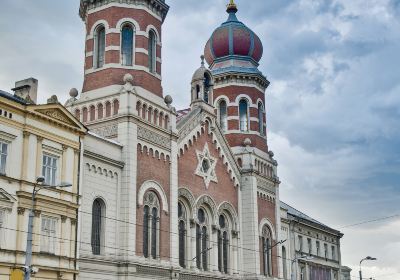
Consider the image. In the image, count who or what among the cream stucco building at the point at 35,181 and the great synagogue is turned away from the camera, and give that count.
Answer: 0

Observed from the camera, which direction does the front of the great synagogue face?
facing the viewer and to the right of the viewer

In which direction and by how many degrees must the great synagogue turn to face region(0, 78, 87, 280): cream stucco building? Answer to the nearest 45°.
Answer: approximately 90° to its right
